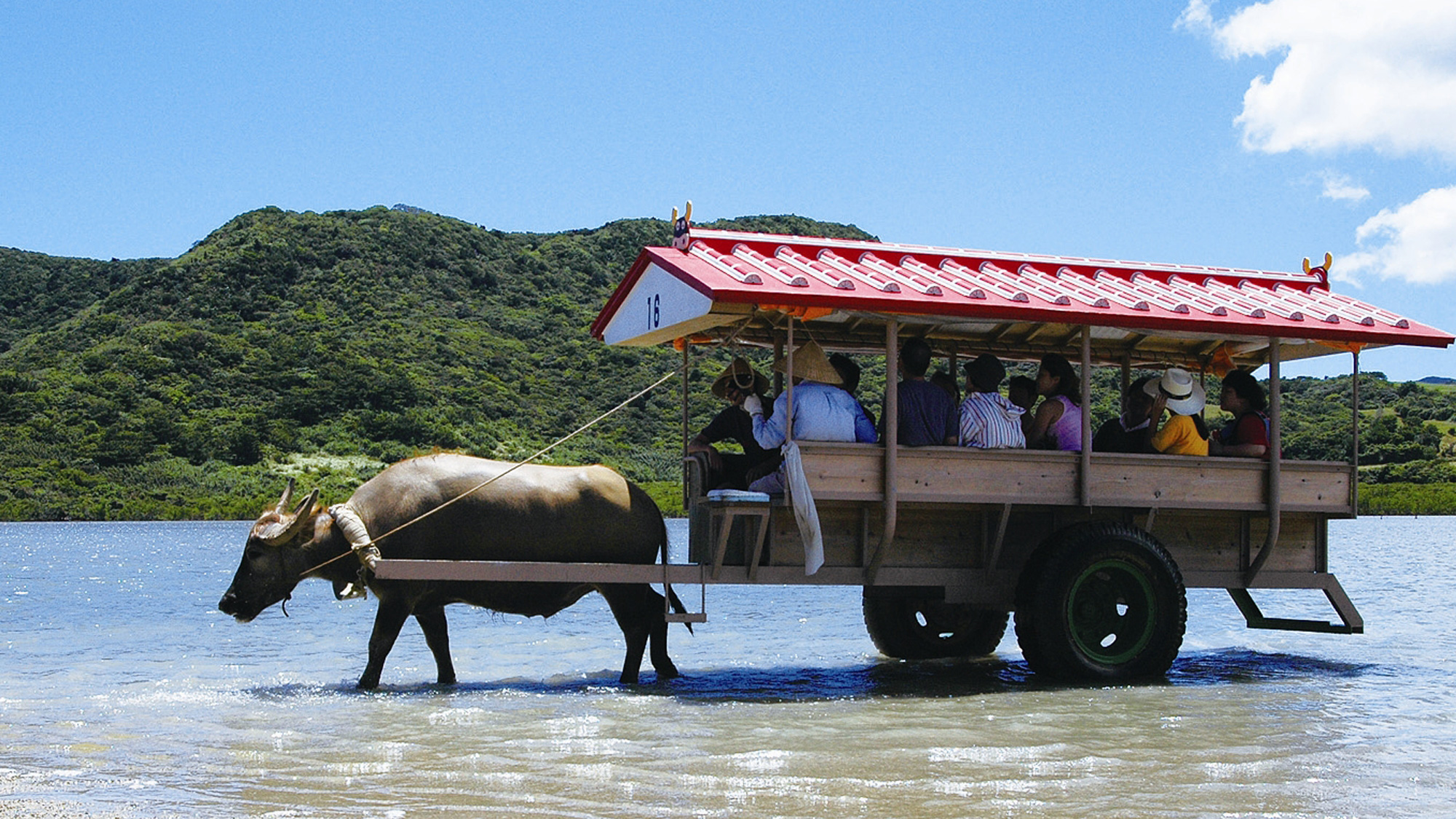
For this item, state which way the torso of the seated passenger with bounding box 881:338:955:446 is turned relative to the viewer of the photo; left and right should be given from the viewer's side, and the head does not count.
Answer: facing away from the viewer

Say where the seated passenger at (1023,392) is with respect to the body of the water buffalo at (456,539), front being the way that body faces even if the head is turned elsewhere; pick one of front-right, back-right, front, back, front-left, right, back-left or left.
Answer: back

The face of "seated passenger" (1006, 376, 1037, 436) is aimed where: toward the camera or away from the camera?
away from the camera

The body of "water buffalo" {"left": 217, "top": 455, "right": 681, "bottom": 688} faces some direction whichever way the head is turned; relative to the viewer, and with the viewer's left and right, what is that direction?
facing to the left of the viewer

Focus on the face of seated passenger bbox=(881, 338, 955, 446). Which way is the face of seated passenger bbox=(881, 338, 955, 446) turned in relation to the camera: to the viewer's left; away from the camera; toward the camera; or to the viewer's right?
away from the camera

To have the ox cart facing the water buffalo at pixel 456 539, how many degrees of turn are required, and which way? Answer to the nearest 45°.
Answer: approximately 45° to its right

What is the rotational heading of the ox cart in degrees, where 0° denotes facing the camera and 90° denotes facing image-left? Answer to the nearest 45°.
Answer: approximately 45°

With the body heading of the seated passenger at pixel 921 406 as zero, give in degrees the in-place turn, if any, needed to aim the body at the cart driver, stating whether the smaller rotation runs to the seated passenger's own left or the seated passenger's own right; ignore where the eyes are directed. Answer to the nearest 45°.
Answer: approximately 90° to the seated passenger's own left

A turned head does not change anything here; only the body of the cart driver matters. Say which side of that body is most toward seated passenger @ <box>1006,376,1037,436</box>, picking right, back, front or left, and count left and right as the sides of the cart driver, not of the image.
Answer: back

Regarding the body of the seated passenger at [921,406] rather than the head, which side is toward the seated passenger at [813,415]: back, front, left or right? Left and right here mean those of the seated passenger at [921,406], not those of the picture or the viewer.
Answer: left

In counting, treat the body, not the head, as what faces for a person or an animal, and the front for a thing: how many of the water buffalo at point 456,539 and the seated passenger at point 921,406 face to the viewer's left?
1
